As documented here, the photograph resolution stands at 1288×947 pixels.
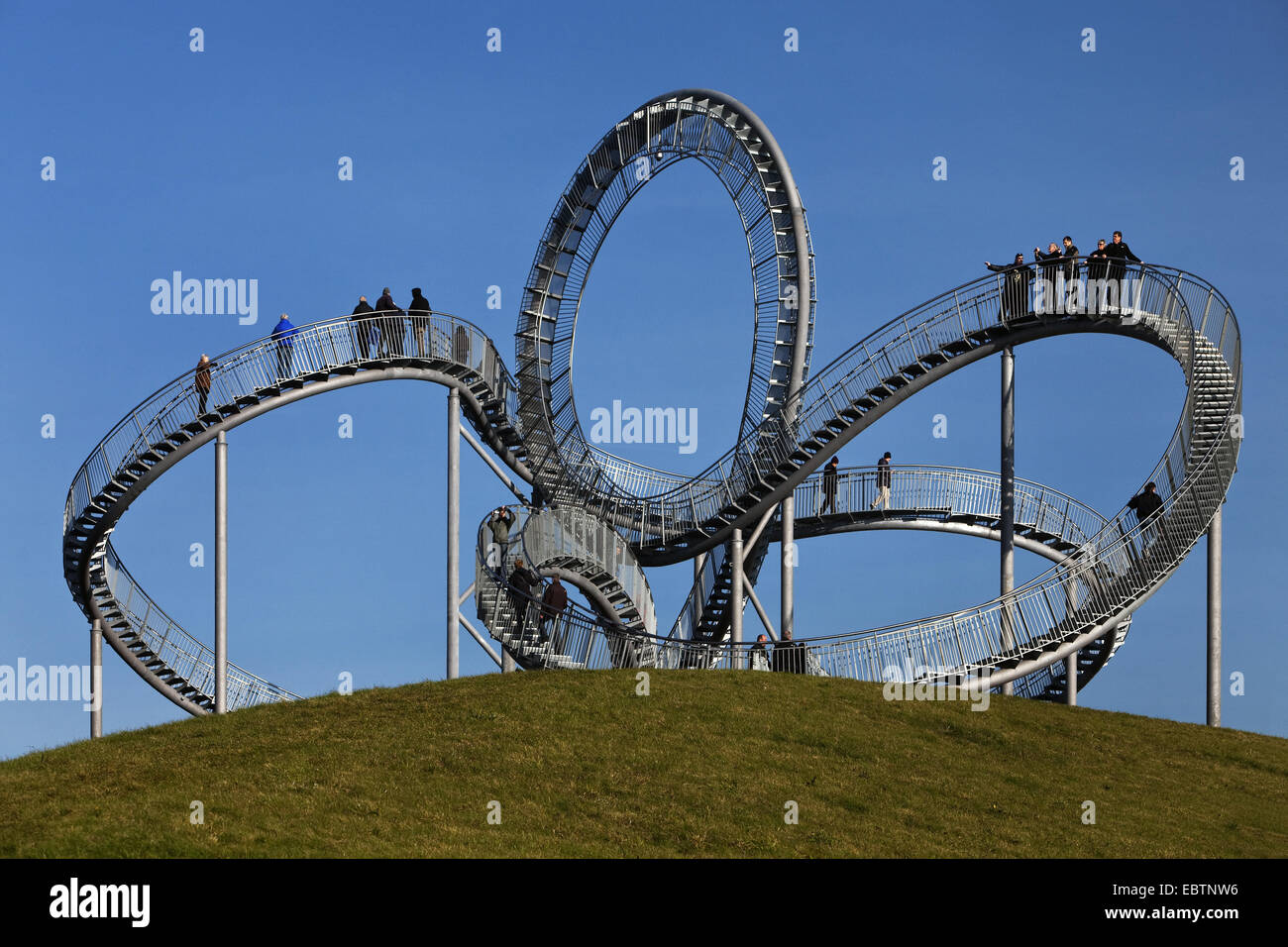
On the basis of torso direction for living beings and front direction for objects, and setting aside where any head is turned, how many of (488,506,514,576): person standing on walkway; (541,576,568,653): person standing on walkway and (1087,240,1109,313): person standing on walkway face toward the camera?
2

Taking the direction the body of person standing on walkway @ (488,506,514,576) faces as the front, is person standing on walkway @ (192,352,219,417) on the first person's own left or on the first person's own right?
on the first person's own right

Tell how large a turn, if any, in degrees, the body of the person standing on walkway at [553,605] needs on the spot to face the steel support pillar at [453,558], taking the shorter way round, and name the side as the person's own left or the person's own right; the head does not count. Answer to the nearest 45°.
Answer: approximately 45° to the person's own left

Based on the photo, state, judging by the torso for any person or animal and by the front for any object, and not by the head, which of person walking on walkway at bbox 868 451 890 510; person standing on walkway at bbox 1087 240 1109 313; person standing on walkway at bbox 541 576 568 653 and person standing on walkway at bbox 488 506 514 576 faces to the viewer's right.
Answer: person walking on walkway at bbox 868 451 890 510

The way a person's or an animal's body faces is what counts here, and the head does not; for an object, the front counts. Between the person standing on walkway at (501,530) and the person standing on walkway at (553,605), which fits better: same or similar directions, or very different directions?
very different directions

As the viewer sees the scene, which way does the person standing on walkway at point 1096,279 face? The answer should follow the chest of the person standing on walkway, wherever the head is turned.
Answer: toward the camera
